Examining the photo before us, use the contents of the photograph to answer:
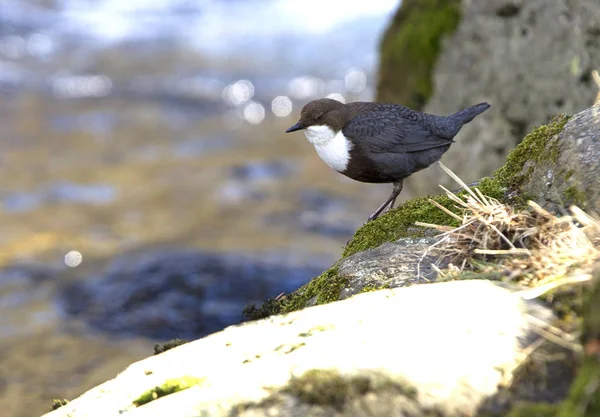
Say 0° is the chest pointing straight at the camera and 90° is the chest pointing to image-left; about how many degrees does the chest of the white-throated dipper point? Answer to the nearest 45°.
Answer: approximately 90°

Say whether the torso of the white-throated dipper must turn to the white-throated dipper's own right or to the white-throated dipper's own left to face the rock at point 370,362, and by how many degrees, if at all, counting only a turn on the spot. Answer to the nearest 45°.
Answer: approximately 90° to the white-throated dipper's own left

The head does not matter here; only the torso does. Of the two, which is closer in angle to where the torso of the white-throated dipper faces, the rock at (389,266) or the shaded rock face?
the rock

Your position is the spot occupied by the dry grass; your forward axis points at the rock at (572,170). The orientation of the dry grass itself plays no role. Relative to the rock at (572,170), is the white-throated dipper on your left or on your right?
left

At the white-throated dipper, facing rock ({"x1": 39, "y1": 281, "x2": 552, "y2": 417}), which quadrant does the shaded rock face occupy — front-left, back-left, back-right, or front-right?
back-left

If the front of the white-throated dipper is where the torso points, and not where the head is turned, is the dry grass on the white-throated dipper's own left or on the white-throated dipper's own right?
on the white-throated dipper's own left

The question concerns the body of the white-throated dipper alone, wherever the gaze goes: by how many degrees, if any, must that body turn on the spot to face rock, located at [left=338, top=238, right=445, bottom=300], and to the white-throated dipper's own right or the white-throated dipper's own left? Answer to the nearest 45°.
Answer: approximately 90° to the white-throated dipper's own left

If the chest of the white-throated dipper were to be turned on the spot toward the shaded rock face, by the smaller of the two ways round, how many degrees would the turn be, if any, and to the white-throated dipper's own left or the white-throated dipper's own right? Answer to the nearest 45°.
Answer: approximately 135° to the white-throated dipper's own right

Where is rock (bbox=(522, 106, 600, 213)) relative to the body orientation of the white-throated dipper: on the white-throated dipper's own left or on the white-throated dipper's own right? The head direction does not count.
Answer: on the white-throated dipper's own left

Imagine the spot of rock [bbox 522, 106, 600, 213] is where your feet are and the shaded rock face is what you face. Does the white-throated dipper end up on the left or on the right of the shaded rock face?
left
